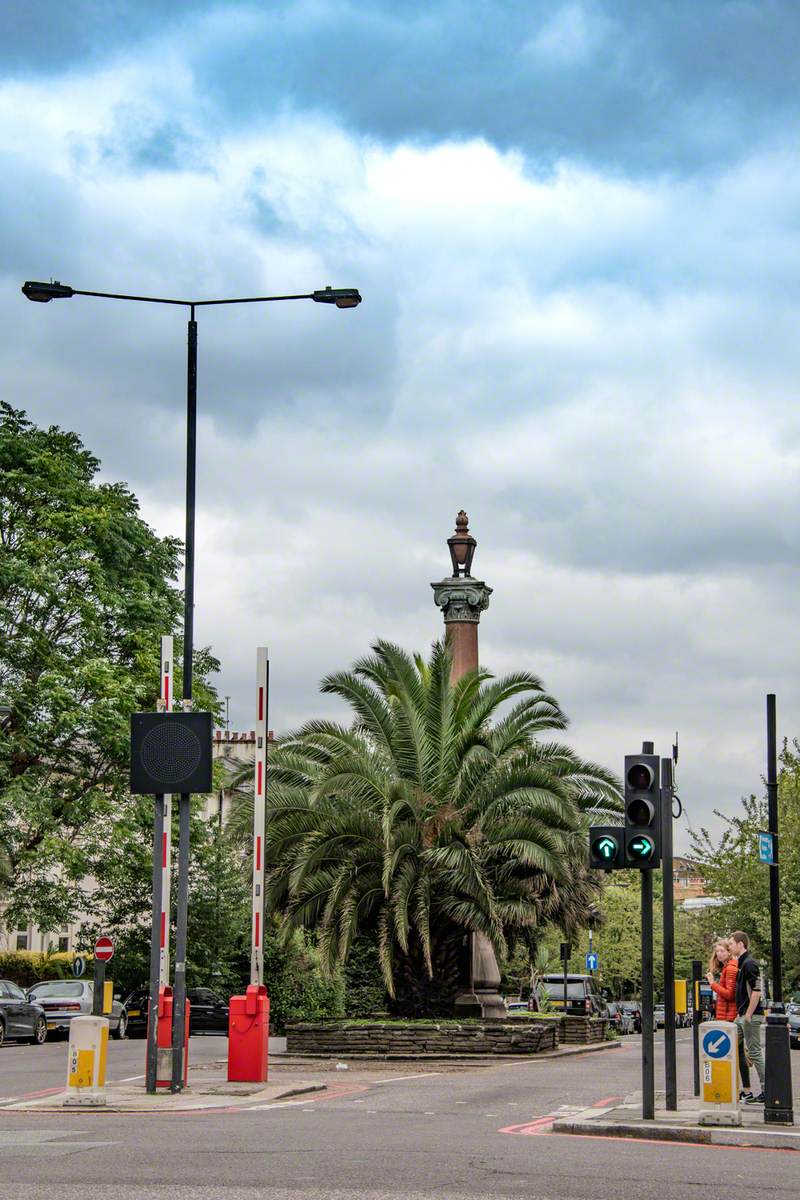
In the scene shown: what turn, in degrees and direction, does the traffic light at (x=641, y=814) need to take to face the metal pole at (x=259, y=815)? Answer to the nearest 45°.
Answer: approximately 135° to its right

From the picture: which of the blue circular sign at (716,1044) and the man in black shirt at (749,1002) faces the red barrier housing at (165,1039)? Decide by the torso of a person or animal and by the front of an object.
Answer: the man in black shirt

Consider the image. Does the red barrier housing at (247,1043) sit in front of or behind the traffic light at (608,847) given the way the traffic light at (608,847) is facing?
behind

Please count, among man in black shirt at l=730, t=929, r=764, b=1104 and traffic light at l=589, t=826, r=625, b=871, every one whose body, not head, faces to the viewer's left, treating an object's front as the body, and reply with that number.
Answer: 1

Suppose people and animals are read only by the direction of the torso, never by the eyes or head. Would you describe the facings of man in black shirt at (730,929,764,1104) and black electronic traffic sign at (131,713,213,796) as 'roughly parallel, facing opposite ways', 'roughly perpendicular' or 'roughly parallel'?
roughly perpendicular

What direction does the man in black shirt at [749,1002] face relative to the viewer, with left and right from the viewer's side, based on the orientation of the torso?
facing to the left of the viewer

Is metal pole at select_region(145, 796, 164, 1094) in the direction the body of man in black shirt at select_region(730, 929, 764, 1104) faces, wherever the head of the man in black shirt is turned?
yes

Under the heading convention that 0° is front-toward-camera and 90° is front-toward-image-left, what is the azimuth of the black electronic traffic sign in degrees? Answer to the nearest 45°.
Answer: approximately 0°

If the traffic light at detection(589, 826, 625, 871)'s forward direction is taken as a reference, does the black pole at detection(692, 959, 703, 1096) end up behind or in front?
behind
